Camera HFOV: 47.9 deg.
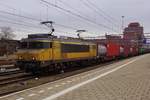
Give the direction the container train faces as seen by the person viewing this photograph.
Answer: facing the viewer and to the left of the viewer
